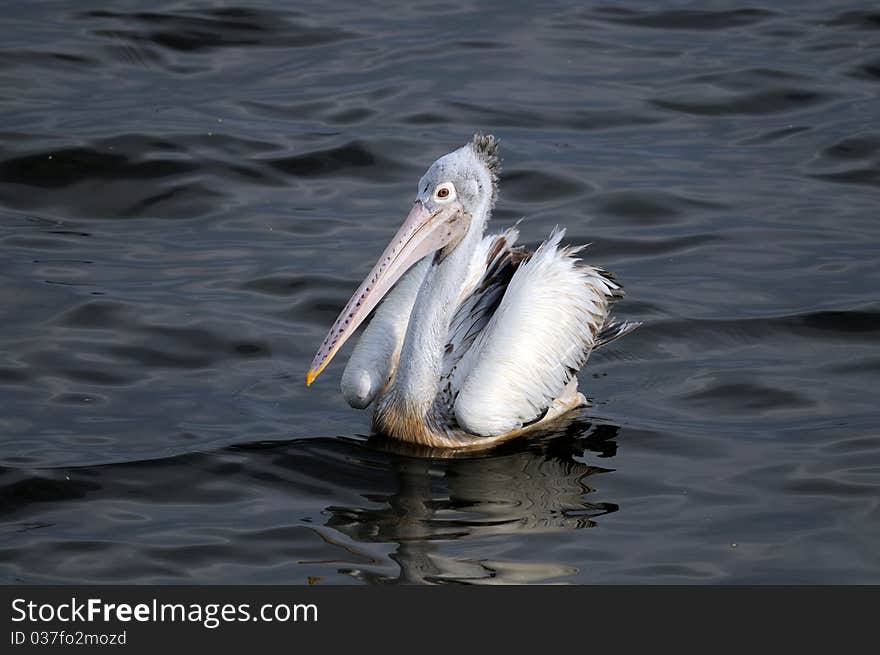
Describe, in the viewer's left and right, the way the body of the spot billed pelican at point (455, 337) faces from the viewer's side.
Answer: facing the viewer and to the left of the viewer
